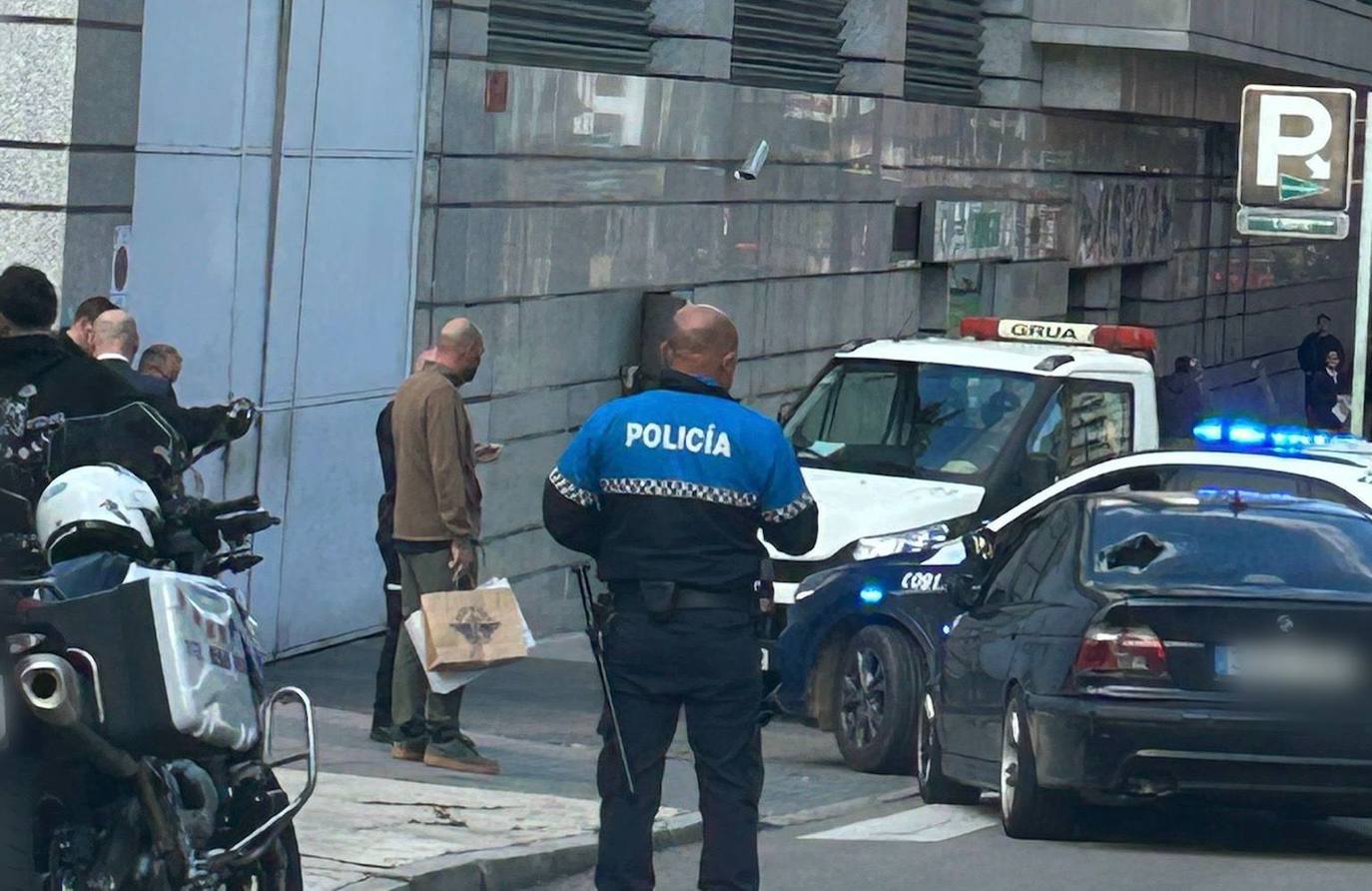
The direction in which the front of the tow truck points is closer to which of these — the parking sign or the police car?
the police car

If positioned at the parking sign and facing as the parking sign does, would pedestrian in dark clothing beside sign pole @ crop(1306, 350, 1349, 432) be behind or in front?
behind

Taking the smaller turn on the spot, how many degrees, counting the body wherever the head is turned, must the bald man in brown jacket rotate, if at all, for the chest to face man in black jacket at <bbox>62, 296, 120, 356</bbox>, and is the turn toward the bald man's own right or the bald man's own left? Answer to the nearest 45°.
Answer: approximately 135° to the bald man's own left

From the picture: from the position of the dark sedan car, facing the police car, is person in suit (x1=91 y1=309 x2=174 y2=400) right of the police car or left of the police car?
left

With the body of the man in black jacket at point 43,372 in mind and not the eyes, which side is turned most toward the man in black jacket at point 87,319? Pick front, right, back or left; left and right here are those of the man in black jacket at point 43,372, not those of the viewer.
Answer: front

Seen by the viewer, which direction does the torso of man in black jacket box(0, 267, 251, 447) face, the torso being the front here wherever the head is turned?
away from the camera

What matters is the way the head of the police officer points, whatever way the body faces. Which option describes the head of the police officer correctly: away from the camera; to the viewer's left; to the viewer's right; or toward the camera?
away from the camera

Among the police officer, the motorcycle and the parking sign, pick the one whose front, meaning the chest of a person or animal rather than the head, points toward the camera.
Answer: the parking sign

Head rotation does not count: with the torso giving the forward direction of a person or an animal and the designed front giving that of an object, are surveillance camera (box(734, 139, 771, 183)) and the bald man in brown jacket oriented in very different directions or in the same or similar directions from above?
very different directions

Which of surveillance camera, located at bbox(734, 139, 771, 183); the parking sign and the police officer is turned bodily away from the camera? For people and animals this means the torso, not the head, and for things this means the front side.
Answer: the police officer

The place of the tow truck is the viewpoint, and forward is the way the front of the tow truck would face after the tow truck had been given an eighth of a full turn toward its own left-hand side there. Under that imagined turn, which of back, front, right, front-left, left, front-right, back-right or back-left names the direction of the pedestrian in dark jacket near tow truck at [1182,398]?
back

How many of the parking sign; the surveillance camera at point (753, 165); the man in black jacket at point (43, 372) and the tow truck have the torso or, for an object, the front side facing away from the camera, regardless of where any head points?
1

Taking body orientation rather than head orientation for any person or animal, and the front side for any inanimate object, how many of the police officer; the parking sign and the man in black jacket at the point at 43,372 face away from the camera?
2

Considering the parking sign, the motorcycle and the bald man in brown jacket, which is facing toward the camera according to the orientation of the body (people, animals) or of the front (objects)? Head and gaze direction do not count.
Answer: the parking sign

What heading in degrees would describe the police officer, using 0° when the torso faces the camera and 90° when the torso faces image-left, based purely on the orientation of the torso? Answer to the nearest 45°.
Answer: approximately 180°
